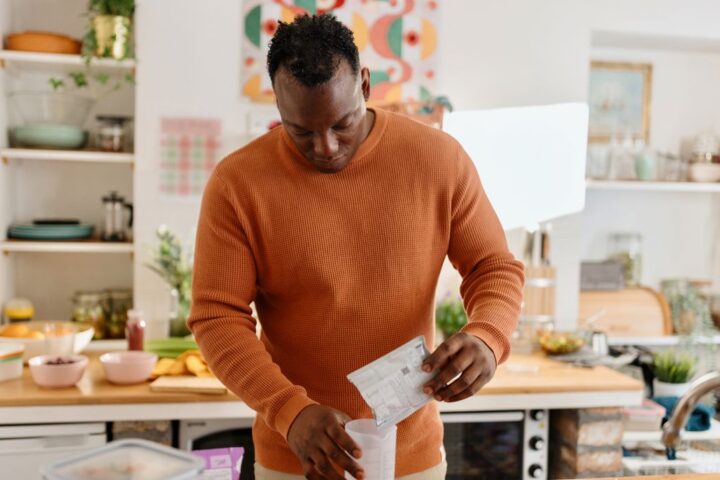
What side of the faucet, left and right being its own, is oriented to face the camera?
left

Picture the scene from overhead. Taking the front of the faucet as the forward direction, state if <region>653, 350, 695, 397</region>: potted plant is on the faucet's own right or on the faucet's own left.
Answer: on the faucet's own right

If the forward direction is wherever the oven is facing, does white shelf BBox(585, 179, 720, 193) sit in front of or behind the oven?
behind

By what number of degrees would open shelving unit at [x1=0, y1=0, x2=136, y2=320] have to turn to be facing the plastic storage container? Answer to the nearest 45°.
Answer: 0° — it already faces it
